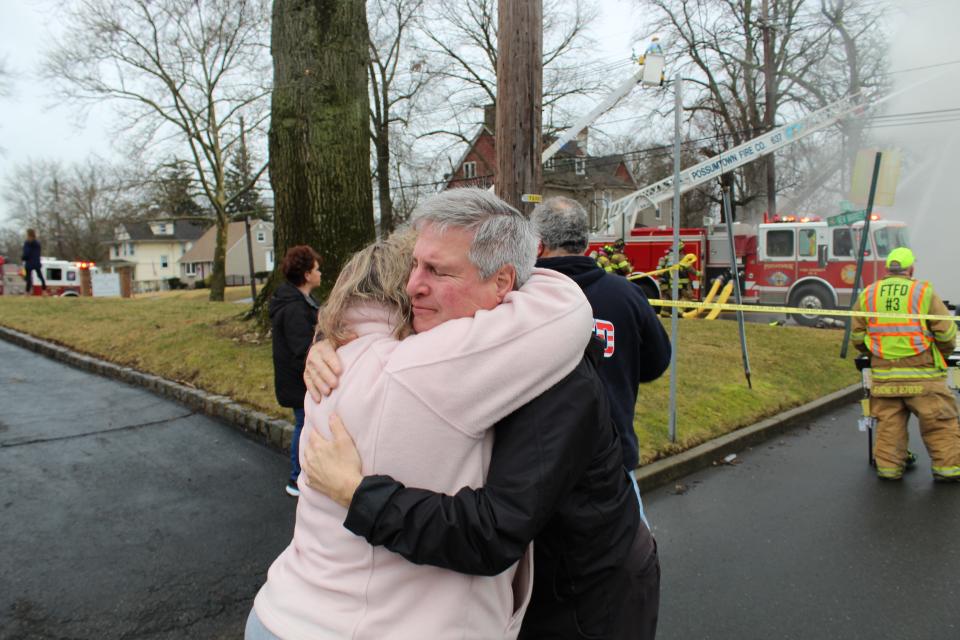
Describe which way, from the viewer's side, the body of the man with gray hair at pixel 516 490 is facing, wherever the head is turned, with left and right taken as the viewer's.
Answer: facing to the left of the viewer

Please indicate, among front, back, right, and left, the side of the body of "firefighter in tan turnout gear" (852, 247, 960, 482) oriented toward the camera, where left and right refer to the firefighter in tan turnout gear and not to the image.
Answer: back

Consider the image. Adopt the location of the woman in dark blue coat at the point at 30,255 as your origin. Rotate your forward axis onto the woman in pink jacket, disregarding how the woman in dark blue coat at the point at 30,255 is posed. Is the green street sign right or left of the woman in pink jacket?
left

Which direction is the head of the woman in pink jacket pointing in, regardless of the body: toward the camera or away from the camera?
away from the camera

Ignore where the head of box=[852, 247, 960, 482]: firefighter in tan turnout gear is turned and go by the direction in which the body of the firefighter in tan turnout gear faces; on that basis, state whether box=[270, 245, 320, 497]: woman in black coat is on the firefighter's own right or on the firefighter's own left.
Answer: on the firefighter's own left

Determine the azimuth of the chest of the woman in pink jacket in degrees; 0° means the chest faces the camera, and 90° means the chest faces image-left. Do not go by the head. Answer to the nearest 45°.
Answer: approximately 225°
